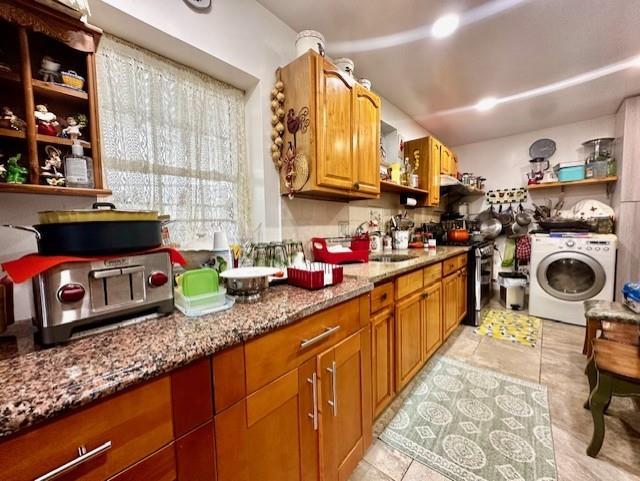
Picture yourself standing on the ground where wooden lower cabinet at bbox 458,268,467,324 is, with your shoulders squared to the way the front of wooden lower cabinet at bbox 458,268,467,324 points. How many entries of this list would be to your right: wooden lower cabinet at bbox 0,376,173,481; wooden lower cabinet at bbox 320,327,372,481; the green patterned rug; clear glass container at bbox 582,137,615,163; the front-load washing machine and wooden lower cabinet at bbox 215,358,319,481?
4

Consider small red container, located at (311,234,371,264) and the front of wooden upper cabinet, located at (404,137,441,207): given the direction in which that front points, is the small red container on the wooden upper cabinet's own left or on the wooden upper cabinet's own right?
on the wooden upper cabinet's own right

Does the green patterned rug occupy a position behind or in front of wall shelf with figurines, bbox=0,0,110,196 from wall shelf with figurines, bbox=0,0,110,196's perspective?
in front

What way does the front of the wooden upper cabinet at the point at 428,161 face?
to the viewer's right

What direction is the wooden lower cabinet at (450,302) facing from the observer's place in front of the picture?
facing to the right of the viewer

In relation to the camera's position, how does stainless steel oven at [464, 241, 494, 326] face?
facing to the right of the viewer

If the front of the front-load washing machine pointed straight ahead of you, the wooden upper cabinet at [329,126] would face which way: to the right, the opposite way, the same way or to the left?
to the left

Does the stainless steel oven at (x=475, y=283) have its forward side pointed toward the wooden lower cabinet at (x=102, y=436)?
no

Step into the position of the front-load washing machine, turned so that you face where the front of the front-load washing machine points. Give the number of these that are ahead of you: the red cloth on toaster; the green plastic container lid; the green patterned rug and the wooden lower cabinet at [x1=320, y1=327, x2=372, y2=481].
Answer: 4

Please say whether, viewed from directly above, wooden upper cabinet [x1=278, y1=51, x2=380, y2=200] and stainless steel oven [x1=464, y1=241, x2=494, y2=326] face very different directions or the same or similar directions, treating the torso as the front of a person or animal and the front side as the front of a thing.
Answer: same or similar directions

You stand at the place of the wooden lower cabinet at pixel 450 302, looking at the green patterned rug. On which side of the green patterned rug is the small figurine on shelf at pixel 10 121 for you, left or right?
right

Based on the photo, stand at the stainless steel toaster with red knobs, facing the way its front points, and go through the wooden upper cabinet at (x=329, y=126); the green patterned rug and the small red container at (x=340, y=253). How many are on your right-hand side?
0

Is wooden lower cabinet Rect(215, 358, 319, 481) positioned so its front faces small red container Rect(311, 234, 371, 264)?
no

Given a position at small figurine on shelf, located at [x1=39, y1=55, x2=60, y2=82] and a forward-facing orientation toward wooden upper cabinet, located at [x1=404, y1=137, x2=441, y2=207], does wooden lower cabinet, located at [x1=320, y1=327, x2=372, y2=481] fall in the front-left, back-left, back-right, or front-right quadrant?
front-right

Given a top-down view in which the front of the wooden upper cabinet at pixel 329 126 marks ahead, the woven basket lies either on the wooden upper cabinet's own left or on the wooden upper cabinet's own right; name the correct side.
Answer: on the wooden upper cabinet's own right
